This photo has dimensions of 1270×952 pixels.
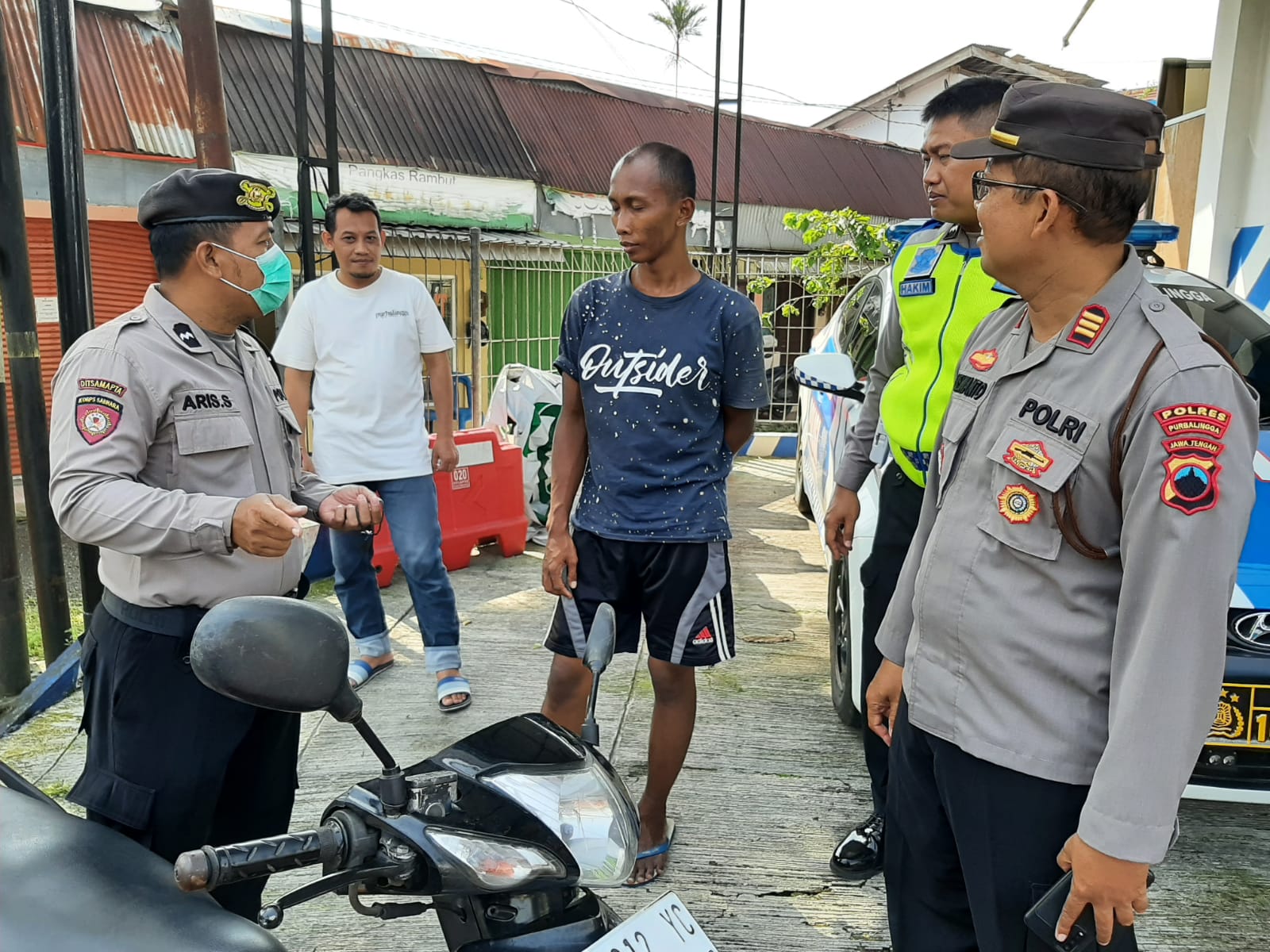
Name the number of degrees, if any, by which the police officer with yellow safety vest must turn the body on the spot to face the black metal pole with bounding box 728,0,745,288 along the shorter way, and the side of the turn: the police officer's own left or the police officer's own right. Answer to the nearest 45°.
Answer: approximately 135° to the police officer's own right

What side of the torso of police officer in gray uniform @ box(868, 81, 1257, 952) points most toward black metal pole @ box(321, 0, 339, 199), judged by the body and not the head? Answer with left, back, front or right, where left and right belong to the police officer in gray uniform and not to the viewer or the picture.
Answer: right

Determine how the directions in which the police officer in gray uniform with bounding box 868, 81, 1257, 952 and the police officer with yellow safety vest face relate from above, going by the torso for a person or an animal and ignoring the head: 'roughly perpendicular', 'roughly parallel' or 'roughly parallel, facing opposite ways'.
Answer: roughly parallel

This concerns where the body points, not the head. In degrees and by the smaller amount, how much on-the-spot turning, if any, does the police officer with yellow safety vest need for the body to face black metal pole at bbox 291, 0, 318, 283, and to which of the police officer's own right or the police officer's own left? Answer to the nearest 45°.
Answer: approximately 90° to the police officer's own right

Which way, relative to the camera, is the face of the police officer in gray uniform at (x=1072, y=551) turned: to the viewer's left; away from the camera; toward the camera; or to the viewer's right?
to the viewer's left

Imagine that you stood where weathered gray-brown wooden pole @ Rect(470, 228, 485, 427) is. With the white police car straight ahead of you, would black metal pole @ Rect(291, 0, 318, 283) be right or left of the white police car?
right

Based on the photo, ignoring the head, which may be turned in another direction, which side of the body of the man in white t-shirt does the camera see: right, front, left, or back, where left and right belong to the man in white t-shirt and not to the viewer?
front

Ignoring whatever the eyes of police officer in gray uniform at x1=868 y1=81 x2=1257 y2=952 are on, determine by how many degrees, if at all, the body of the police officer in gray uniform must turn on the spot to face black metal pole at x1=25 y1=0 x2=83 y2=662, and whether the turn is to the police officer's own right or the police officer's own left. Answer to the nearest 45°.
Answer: approximately 45° to the police officer's own right

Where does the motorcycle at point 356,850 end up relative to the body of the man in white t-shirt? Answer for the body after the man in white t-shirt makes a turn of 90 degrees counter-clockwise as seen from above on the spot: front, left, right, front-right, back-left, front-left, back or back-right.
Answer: right

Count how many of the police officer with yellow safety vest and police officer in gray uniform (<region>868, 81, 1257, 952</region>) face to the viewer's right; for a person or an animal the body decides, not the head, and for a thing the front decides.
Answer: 0

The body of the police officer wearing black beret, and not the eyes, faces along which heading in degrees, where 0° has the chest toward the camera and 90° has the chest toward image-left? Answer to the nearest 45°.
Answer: approximately 315°

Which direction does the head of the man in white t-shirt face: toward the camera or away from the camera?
toward the camera

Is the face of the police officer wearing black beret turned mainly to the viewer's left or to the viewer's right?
to the viewer's right

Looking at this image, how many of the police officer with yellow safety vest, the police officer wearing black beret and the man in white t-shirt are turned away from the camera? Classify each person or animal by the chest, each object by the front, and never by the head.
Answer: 0

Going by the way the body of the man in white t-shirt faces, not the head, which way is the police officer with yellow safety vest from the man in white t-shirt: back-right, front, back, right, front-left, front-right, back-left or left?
front-left

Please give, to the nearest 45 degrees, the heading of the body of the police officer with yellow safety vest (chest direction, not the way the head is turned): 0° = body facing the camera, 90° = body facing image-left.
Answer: approximately 45°

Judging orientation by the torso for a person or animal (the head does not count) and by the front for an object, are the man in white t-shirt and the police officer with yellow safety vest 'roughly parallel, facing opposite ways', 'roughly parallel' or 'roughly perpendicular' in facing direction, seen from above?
roughly perpendicular

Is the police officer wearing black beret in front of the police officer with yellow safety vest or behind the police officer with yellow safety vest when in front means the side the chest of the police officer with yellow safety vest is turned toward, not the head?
in front
